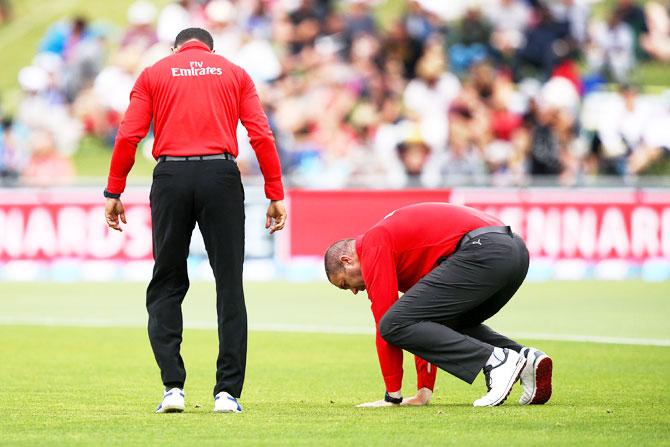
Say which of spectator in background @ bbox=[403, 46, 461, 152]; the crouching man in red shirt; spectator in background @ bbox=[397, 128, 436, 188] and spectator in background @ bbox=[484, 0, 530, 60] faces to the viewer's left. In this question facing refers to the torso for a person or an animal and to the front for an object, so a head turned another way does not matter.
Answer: the crouching man in red shirt

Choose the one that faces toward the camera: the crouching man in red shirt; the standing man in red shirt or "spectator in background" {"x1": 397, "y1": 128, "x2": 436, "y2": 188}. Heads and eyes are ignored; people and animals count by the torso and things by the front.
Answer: the spectator in background

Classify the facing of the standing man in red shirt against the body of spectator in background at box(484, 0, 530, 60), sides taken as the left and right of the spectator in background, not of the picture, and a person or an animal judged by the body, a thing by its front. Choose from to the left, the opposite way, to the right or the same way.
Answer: the opposite way

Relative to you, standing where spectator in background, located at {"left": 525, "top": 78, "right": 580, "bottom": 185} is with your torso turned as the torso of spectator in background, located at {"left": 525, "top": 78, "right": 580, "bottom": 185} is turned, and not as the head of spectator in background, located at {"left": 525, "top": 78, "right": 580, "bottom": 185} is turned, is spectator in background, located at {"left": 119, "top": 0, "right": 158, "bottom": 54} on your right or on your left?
on your right

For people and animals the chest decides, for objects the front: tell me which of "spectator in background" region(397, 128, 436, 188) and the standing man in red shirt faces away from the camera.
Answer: the standing man in red shirt

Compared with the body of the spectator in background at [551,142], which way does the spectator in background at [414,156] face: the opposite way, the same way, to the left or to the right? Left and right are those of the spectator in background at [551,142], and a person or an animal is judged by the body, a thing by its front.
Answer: the same way

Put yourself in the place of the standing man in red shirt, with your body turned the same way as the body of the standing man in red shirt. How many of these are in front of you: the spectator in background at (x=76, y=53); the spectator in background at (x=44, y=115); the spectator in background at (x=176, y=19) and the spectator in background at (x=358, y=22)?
4

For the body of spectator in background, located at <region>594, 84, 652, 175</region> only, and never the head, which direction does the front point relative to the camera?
toward the camera

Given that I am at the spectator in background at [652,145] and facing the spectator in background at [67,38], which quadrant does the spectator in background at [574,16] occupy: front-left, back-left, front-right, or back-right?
front-right

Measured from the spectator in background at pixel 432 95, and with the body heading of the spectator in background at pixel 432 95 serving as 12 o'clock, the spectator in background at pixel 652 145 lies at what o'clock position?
the spectator in background at pixel 652 145 is roughly at 9 o'clock from the spectator in background at pixel 432 95.

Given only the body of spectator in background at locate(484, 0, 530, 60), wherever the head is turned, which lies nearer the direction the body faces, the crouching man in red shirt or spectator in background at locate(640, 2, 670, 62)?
the crouching man in red shirt

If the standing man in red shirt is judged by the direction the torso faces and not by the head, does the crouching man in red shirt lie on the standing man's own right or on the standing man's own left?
on the standing man's own right

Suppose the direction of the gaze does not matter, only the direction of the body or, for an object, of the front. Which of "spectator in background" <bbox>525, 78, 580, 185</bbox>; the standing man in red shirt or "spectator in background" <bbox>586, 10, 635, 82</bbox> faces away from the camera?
the standing man in red shirt

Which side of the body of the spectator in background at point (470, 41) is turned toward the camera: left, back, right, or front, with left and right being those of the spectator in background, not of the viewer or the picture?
front

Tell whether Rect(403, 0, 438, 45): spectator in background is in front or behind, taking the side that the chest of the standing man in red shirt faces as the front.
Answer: in front

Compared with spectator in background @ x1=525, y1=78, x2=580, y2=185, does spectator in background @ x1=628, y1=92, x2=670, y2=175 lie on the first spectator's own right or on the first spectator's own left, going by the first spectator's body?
on the first spectator's own left

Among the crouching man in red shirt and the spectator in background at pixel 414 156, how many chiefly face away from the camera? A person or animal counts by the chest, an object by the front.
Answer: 0

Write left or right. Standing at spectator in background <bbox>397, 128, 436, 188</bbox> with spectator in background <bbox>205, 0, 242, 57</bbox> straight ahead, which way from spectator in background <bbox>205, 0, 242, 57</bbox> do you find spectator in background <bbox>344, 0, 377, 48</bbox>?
right

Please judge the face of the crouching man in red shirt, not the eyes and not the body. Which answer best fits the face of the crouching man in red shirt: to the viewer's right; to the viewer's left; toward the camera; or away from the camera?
to the viewer's left

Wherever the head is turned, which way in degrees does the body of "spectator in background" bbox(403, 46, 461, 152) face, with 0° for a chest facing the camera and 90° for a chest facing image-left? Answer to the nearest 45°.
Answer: approximately 0°

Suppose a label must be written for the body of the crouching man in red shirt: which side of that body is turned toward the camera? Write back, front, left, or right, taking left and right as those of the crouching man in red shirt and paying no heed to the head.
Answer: left

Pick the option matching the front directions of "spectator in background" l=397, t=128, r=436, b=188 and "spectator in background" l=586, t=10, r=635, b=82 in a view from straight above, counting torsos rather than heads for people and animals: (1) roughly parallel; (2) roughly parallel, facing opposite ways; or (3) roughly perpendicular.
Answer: roughly parallel

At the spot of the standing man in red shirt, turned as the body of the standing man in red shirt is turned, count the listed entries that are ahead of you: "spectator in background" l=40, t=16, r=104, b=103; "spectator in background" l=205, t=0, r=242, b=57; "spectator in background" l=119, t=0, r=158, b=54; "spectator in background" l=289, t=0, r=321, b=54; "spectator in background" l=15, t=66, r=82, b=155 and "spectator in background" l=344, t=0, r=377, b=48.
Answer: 6
